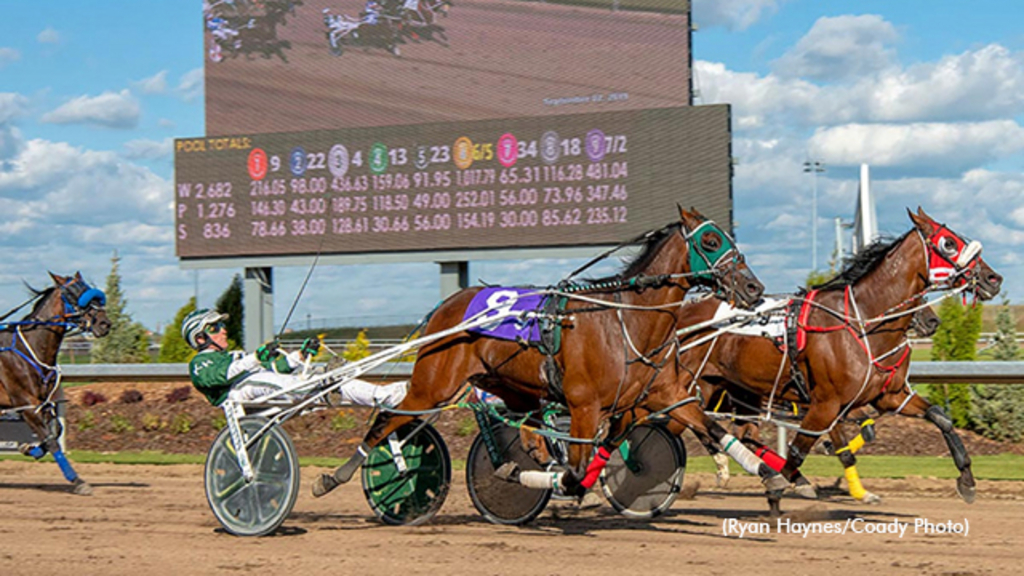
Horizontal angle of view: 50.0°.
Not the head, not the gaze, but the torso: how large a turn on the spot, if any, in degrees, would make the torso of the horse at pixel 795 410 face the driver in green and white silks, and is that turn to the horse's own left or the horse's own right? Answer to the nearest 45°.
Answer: approximately 135° to the horse's own right

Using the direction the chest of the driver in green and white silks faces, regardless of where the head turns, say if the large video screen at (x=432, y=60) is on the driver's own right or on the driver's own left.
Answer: on the driver's own left

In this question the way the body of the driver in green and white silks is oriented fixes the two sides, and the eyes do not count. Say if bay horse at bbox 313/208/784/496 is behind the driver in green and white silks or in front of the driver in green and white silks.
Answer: in front

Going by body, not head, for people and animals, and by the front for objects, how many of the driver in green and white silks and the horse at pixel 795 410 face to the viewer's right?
2

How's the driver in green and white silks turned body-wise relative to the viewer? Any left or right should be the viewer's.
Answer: facing to the right of the viewer

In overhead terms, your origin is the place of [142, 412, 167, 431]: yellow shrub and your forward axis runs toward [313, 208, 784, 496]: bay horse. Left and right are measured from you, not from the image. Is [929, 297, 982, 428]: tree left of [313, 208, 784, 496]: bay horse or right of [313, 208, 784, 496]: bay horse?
left

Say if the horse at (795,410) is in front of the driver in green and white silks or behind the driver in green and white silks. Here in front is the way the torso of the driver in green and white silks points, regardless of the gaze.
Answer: in front

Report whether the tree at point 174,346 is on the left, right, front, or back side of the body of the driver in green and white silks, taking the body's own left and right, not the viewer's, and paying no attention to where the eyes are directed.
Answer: left

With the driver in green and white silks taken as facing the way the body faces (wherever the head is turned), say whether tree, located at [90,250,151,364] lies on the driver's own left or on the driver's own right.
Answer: on the driver's own left

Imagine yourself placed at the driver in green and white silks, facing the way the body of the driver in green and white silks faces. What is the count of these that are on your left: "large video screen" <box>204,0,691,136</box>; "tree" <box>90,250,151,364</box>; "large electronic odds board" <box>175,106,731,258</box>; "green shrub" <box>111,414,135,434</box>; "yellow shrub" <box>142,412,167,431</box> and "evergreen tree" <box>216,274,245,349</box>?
6

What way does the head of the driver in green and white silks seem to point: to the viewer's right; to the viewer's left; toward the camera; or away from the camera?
to the viewer's right

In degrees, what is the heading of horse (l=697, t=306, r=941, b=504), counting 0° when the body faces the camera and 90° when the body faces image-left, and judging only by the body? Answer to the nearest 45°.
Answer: approximately 270°

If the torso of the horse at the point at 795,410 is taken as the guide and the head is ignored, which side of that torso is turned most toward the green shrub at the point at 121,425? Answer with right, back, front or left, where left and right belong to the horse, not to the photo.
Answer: back

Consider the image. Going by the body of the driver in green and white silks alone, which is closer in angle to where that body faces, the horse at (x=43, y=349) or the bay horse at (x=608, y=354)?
the bay horse

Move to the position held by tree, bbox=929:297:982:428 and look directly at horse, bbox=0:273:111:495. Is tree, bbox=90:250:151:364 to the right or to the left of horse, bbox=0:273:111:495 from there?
right
